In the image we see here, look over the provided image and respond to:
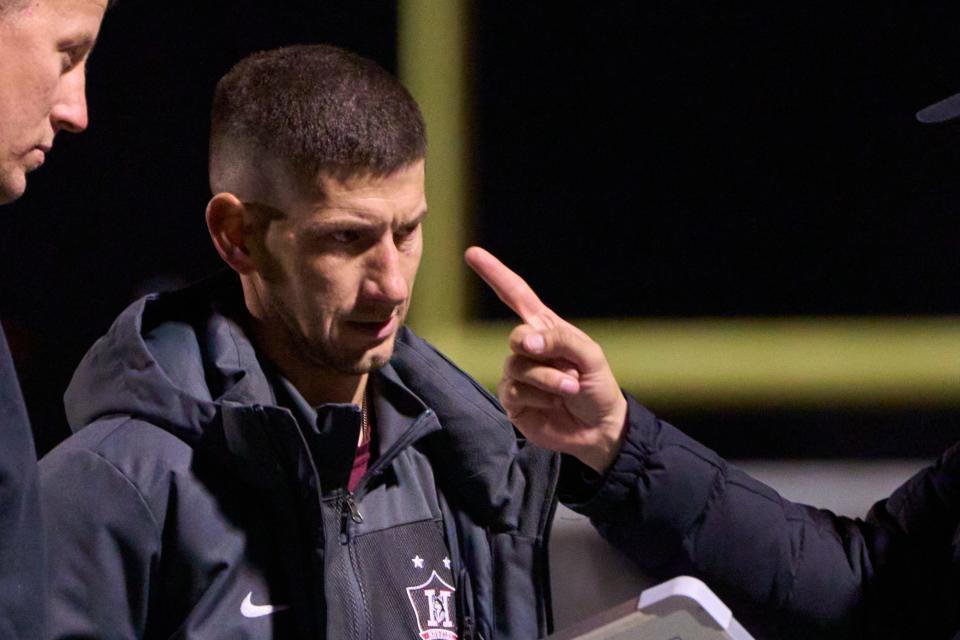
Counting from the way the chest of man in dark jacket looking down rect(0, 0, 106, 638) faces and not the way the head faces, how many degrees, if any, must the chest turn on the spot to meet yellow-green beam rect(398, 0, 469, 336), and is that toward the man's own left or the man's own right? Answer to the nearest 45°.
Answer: approximately 45° to the man's own left

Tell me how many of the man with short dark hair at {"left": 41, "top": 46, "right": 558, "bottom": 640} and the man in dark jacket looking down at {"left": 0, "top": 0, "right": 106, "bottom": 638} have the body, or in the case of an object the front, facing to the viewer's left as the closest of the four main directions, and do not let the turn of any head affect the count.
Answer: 0

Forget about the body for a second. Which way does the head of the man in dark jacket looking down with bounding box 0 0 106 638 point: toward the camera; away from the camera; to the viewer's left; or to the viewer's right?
to the viewer's right

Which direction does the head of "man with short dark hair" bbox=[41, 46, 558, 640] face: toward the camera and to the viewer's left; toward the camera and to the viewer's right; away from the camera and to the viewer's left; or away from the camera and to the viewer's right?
toward the camera and to the viewer's right

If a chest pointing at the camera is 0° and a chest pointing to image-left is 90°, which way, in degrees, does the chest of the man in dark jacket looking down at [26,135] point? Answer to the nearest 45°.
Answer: approximately 270°

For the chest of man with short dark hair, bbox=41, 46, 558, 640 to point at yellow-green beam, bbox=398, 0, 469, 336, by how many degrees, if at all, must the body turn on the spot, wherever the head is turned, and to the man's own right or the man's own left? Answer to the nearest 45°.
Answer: approximately 135° to the man's own left

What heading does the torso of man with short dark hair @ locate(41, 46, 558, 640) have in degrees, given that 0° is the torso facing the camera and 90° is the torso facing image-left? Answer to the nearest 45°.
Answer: approximately 315°
